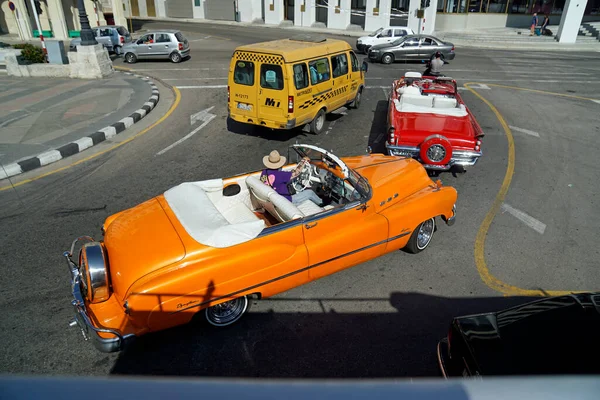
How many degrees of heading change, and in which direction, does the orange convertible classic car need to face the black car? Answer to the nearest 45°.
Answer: approximately 90° to its right

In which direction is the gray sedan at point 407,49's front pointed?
to the viewer's left

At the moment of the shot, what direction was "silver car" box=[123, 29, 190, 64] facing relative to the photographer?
facing to the left of the viewer

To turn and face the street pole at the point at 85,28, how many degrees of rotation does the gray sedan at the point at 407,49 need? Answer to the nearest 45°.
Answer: approximately 45° to its left

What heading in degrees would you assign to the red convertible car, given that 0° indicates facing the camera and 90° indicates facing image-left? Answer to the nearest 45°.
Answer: approximately 180°

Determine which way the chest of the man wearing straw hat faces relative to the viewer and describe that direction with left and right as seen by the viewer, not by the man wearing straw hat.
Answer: facing away from the viewer and to the right of the viewer

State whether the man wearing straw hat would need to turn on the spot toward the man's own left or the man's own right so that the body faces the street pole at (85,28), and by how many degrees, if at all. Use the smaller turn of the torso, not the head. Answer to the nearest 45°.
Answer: approximately 90° to the man's own left

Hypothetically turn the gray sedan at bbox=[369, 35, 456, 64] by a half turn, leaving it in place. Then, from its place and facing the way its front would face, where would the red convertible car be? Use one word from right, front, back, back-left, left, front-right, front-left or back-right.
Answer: right

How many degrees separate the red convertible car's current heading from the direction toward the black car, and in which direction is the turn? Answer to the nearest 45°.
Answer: approximately 180°

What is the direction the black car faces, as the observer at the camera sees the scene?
facing away from the viewer and to the right of the viewer

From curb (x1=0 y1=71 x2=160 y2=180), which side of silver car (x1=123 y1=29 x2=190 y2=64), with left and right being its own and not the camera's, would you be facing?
left

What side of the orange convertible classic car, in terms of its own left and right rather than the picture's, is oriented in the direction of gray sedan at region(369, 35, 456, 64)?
front

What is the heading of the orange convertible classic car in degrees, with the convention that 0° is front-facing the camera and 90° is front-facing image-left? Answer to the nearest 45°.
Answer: approximately 225°
